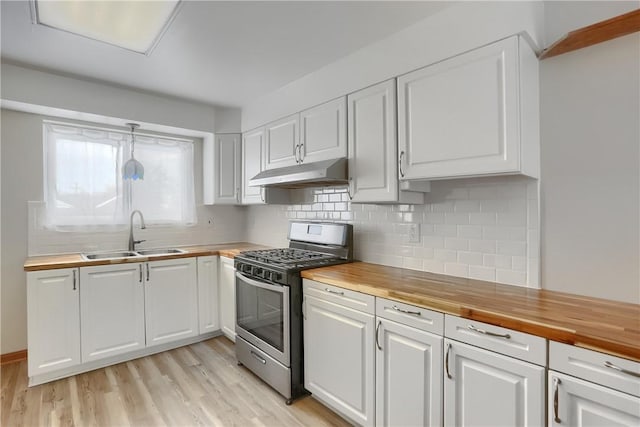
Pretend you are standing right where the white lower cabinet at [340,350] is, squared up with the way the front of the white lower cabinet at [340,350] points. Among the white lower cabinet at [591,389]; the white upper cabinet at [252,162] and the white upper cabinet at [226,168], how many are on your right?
2

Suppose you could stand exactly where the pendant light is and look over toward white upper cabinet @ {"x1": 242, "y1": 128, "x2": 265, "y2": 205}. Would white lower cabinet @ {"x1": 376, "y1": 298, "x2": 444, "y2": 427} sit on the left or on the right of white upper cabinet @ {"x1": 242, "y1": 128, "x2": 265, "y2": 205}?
right

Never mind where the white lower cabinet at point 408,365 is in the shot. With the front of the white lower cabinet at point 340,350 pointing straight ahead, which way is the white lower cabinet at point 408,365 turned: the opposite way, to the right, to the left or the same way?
the same way

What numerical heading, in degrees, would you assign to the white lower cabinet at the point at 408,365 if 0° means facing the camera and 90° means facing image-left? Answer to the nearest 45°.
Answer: approximately 45°

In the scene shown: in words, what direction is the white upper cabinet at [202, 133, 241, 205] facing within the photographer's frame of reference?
facing the viewer and to the right of the viewer

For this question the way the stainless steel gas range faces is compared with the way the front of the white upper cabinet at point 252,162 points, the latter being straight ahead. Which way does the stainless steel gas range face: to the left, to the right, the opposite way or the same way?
the same way

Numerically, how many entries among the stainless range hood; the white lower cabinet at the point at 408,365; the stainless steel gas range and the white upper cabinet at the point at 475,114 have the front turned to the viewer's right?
0

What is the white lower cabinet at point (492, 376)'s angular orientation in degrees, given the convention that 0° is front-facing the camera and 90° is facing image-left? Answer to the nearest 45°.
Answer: approximately 45°

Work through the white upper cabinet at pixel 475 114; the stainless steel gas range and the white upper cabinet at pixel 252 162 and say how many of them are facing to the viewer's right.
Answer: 0

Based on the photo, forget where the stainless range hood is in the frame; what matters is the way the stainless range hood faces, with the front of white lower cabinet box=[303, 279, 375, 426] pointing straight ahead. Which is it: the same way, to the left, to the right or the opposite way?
the same way

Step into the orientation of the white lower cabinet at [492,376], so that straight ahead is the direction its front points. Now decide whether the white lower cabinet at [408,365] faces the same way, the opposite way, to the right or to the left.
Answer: the same way

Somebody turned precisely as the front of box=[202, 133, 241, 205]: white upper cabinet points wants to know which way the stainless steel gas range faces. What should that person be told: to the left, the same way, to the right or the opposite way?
to the right

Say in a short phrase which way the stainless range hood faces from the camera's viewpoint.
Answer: facing the viewer and to the left of the viewer

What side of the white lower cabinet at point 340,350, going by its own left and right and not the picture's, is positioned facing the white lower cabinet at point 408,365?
left

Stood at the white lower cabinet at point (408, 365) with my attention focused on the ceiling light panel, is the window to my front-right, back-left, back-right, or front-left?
front-right
